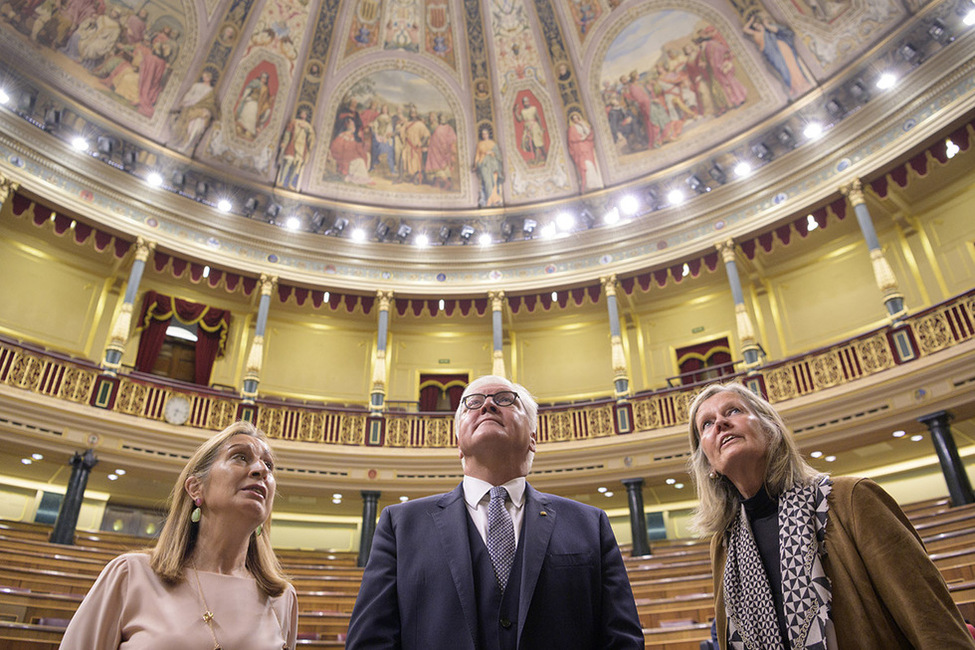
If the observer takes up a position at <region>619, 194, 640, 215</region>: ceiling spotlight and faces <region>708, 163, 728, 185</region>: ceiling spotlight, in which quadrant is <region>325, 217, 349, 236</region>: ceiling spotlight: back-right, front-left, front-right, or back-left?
back-right

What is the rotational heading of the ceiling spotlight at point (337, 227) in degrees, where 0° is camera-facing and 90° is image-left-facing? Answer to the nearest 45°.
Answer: approximately 315°

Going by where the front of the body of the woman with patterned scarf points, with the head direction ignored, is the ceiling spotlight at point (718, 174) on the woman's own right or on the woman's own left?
on the woman's own right

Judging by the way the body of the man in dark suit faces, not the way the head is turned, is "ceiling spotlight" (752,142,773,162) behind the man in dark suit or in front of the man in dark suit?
behind

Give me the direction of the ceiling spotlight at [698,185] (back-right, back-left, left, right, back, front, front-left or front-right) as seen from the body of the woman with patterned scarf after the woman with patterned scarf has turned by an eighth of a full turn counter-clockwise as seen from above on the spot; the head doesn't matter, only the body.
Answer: back

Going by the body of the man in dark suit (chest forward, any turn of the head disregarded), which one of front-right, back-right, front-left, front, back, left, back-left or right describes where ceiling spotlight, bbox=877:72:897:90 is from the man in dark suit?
back-left

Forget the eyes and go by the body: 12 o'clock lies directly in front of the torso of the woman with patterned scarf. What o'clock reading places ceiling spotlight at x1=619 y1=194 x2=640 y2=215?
The ceiling spotlight is roughly at 4 o'clock from the woman with patterned scarf.

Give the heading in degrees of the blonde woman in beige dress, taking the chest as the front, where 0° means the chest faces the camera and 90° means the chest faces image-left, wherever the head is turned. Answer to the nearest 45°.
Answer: approximately 315°

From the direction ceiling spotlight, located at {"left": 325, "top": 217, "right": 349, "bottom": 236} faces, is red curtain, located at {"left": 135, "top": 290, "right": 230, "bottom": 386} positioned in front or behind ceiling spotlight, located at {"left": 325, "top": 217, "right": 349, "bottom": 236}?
behind

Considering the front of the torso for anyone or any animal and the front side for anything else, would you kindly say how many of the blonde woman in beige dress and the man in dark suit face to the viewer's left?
0

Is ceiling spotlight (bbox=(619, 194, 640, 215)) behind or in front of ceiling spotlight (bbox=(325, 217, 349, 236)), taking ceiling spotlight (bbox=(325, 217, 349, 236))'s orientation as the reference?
in front

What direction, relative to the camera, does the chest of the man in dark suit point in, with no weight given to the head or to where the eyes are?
toward the camera

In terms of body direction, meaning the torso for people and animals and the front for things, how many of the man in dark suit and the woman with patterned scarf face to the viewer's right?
0

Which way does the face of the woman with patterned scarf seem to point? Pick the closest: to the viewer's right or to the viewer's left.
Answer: to the viewer's left

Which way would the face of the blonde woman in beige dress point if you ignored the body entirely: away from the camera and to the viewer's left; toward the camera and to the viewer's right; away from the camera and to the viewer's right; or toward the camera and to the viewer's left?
toward the camera and to the viewer's right
